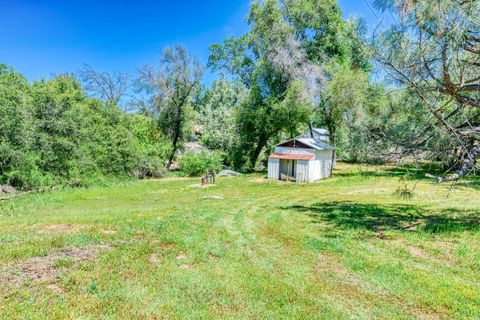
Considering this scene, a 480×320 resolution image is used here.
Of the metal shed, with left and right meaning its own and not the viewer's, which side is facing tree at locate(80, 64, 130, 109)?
right

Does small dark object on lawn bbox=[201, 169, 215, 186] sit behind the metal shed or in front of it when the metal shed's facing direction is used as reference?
in front

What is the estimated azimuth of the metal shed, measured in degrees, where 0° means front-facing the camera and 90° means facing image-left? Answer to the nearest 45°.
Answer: approximately 45°

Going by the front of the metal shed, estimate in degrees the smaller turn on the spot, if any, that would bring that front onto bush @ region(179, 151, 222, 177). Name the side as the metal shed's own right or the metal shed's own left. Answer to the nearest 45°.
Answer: approximately 45° to the metal shed's own right

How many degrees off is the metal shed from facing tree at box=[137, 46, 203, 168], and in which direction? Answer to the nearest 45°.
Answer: approximately 45° to its right

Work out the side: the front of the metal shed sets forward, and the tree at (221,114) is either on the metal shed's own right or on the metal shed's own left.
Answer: on the metal shed's own right

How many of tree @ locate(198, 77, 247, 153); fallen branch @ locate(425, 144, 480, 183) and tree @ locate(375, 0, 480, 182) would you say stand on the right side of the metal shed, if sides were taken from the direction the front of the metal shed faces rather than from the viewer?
1
